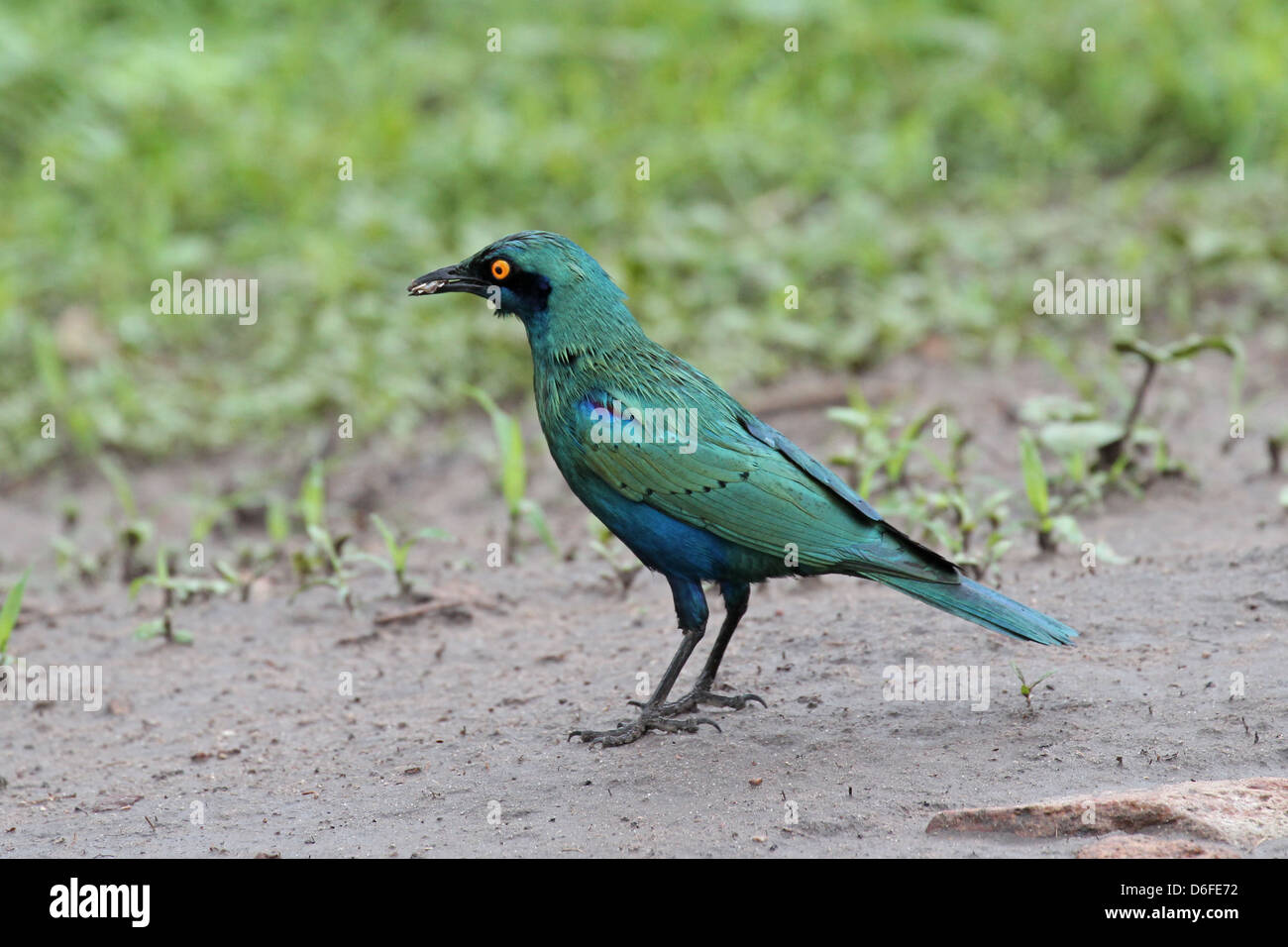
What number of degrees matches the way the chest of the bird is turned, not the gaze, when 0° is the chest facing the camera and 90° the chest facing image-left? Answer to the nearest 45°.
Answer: approximately 90°

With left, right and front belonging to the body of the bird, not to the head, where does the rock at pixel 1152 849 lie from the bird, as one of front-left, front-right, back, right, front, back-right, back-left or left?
back-left

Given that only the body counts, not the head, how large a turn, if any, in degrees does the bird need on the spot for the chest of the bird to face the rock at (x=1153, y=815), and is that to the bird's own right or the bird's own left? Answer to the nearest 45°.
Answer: approximately 135° to the bird's own left
